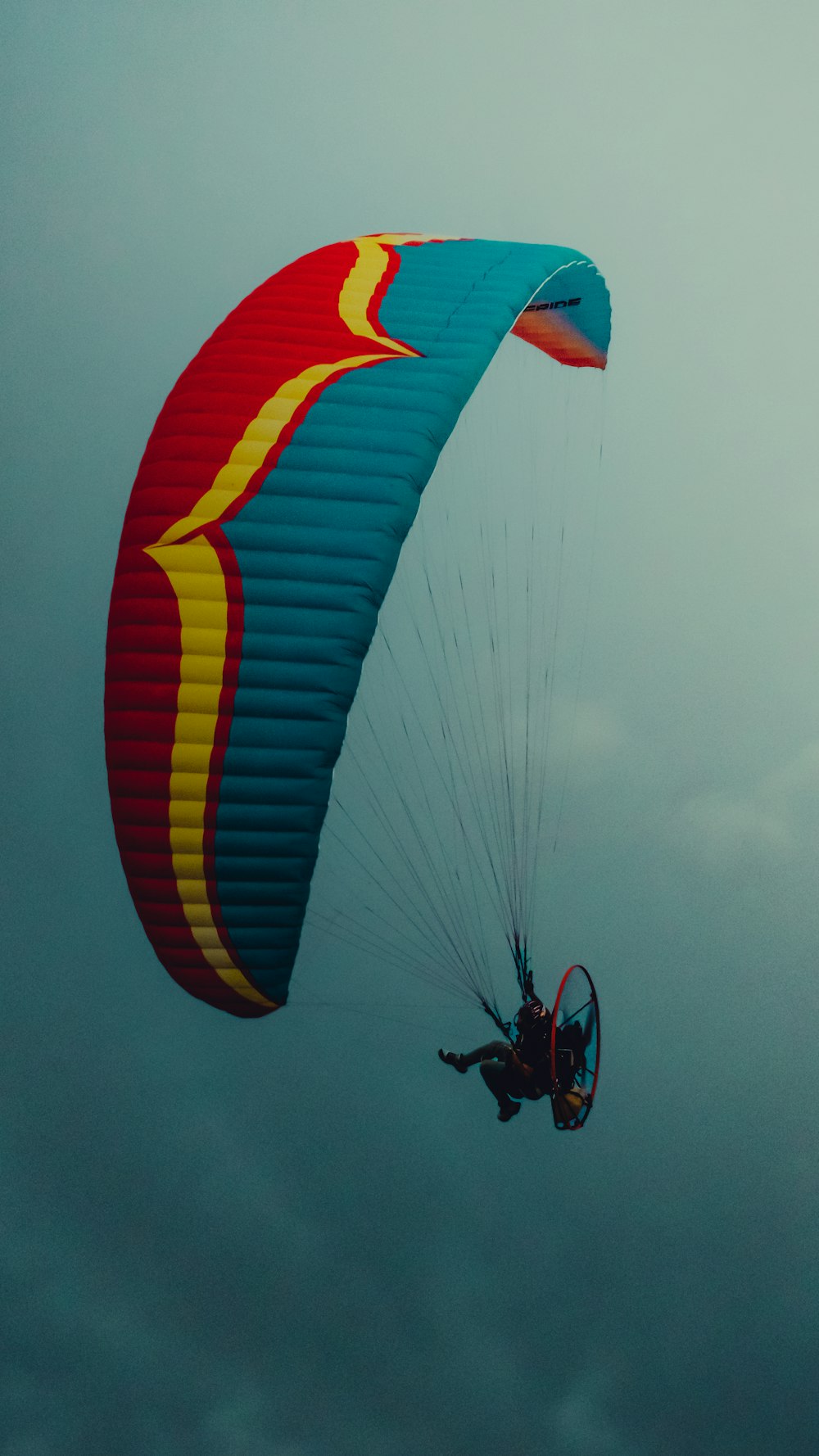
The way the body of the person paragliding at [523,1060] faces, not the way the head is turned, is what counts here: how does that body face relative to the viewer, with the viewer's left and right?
facing to the left of the viewer
